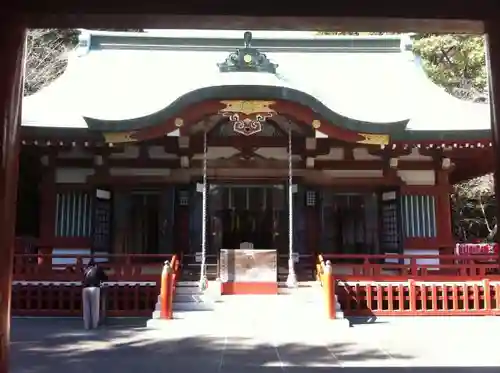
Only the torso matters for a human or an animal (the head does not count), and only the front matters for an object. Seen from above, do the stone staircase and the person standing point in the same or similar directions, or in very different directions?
very different directions

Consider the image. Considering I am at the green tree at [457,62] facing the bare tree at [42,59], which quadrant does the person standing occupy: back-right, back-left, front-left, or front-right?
front-left

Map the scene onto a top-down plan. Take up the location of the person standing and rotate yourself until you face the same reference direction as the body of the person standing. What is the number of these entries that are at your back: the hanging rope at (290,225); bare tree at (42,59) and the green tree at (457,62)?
0

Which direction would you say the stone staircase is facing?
toward the camera

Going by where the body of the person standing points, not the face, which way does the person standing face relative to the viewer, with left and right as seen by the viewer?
facing away from the viewer and to the right of the viewer

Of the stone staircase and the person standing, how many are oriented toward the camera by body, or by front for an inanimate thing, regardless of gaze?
1

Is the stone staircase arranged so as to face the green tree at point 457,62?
no

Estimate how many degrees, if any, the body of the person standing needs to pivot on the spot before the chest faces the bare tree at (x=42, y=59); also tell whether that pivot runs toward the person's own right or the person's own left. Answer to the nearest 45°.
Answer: approximately 45° to the person's own left

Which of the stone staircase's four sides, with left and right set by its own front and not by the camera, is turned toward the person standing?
right

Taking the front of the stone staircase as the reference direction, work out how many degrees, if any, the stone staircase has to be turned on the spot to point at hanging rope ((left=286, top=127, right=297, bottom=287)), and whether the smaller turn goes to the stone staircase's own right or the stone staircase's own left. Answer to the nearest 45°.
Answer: approximately 135° to the stone staircase's own left

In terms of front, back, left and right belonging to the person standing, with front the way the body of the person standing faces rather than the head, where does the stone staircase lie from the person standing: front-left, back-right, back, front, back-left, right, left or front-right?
front-right

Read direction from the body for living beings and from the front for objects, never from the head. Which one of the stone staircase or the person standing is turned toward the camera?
the stone staircase

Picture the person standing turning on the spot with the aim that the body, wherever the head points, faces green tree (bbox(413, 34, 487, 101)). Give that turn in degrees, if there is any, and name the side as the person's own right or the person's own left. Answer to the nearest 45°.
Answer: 0° — they already face it

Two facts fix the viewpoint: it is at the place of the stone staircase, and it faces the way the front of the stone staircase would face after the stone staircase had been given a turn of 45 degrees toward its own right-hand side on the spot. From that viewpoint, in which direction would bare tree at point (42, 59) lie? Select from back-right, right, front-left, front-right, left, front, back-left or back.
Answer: right
